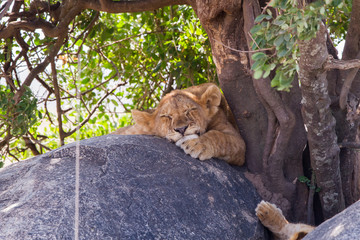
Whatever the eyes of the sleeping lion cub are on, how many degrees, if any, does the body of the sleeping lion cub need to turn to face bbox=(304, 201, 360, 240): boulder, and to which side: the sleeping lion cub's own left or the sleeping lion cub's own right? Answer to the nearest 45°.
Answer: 0° — it already faces it

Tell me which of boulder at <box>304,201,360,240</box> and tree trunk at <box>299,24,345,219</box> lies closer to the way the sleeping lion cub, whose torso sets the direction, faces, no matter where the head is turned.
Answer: the boulder

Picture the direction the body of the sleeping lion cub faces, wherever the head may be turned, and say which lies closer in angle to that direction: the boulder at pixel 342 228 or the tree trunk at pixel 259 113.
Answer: the boulder

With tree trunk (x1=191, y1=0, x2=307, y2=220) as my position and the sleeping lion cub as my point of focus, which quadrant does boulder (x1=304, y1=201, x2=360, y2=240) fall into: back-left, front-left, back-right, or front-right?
back-left

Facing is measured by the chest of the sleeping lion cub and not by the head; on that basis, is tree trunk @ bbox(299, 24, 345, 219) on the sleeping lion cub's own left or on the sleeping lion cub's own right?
on the sleeping lion cub's own left

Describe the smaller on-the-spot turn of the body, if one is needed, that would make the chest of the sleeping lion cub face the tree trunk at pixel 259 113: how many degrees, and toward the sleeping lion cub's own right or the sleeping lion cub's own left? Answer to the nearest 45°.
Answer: approximately 90° to the sleeping lion cub's own left

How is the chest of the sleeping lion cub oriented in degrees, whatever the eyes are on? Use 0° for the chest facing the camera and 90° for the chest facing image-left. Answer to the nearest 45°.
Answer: approximately 0°
